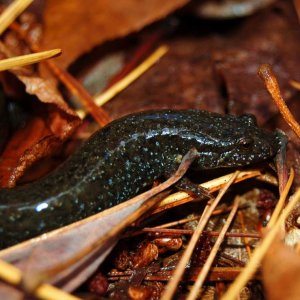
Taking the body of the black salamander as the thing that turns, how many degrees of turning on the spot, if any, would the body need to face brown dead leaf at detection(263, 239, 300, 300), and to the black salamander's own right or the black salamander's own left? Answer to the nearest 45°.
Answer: approximately 45° to the black salamander's own right

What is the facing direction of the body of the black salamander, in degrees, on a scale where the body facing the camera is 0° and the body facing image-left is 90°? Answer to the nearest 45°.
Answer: approximately 270°

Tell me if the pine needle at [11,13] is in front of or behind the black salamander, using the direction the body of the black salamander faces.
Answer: behind
